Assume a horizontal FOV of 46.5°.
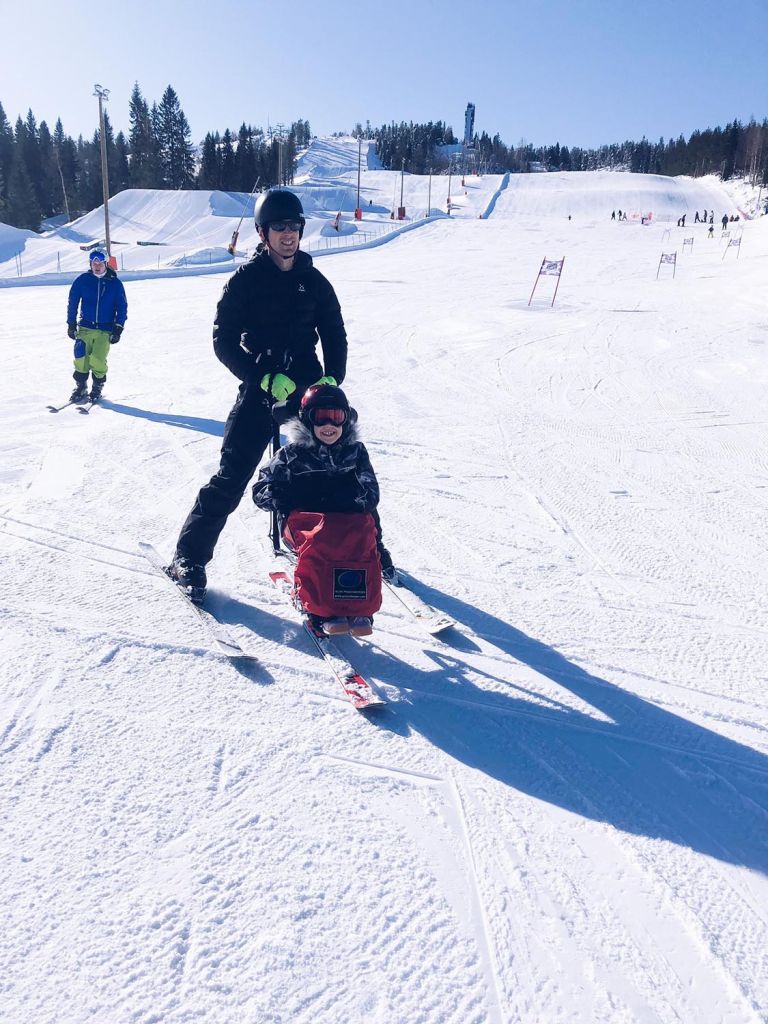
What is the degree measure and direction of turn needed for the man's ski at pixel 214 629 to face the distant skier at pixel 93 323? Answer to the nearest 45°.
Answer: approximately 135° to its left

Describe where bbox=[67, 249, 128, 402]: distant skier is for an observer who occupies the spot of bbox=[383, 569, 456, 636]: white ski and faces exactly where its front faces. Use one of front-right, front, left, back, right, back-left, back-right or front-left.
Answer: back

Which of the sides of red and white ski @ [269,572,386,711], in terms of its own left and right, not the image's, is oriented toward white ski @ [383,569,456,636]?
left

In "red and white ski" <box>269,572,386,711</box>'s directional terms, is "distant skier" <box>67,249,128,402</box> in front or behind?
behind
